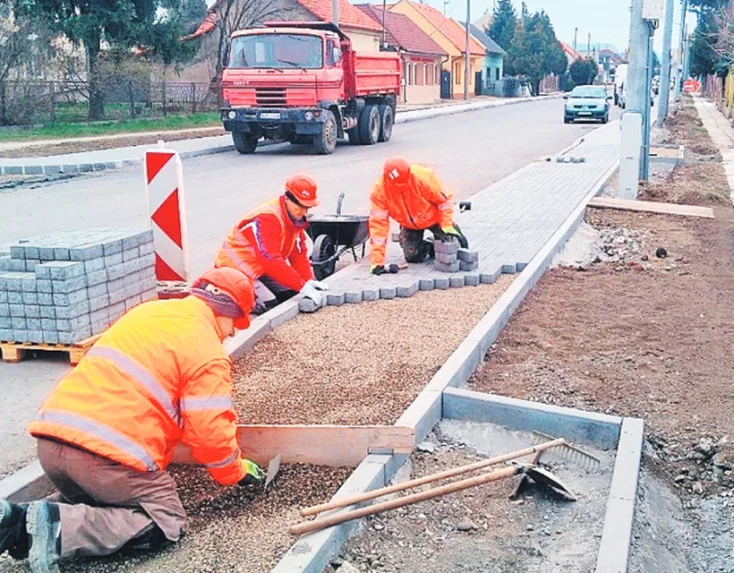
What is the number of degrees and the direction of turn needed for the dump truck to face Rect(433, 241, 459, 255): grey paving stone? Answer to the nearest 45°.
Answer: approximately 45° to its left

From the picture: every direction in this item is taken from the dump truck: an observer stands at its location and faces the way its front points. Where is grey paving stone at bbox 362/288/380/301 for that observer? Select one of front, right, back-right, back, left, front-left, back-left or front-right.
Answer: front-left

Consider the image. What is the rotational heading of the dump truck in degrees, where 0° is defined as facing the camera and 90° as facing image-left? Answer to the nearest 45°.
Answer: approximately 45°

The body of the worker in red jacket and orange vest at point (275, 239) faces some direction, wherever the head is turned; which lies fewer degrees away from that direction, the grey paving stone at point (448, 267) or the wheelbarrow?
the grey paving stone

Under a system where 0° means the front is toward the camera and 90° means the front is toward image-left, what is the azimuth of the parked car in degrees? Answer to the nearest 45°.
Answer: approximately 0°

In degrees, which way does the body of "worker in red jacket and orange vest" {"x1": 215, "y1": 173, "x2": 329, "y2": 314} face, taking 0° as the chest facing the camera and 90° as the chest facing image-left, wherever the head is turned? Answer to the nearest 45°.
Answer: approximately 315°

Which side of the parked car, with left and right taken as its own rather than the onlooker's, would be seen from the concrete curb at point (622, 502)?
front

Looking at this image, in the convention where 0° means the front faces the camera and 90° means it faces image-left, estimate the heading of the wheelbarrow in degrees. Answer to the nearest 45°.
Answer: approximately 45°

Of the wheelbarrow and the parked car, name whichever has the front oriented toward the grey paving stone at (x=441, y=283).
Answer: the parked car

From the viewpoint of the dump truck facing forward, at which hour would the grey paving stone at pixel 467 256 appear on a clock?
The grey paving stone is roughly at 10 o'clock from the dump truck.

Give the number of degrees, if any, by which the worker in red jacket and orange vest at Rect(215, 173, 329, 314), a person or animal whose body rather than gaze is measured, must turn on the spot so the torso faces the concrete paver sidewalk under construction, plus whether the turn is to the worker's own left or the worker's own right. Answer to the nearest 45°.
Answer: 0° — they already face it

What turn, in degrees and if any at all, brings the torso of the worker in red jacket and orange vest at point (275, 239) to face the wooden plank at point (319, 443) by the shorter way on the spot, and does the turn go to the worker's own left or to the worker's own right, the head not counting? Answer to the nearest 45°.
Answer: approximately 45° to the worker's own right
